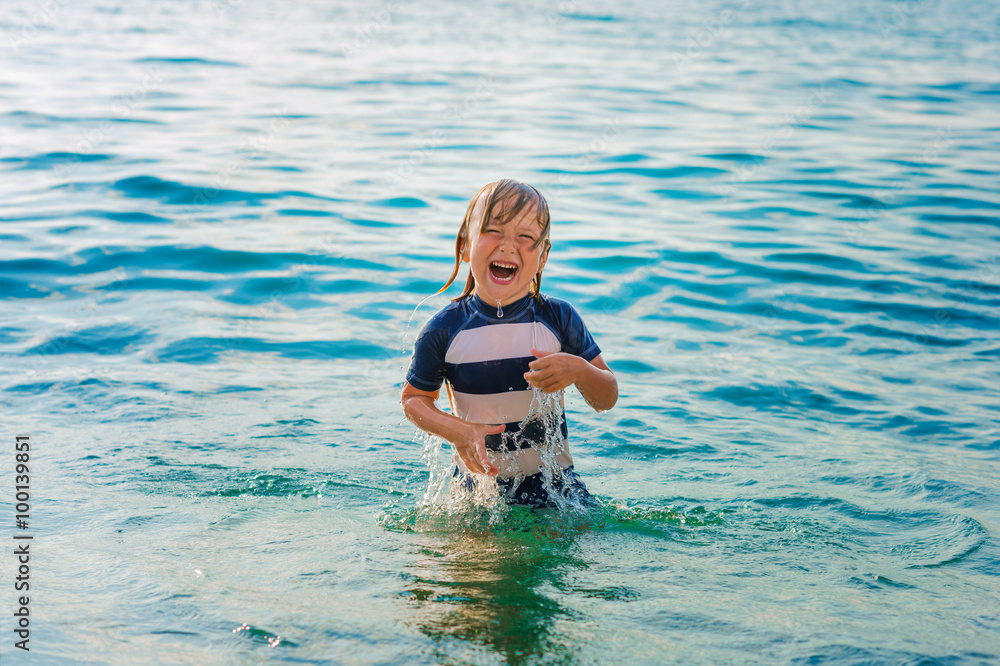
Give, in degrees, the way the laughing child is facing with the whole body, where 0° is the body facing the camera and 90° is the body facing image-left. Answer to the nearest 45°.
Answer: approximately 0°
